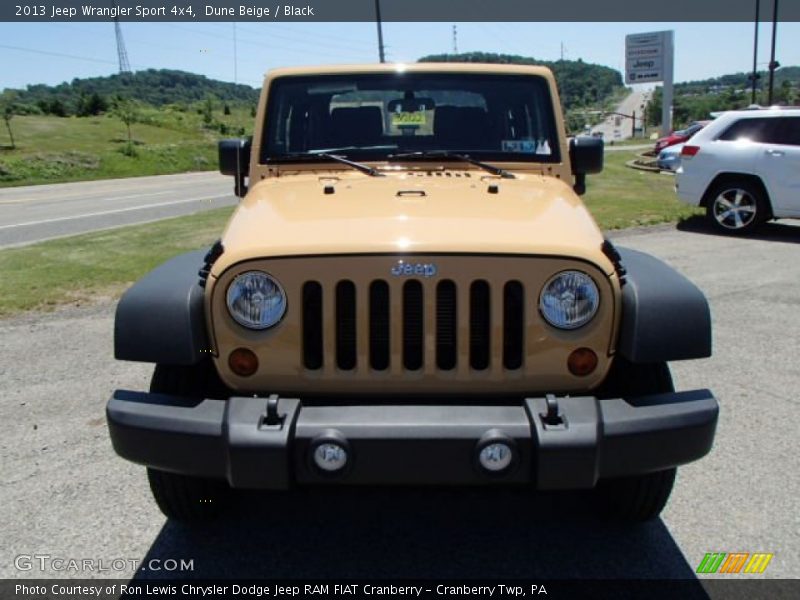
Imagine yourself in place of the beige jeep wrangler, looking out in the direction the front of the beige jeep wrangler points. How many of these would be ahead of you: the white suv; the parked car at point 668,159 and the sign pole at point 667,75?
0

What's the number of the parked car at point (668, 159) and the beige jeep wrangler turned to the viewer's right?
0

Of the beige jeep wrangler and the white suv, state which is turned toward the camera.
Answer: the beige jeep wrangler

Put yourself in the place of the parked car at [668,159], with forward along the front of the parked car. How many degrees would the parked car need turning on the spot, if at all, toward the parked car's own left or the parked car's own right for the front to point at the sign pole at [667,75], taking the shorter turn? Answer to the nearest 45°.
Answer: approximately 135° to the parked car's own right

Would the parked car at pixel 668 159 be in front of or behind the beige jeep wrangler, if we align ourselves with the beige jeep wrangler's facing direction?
behind

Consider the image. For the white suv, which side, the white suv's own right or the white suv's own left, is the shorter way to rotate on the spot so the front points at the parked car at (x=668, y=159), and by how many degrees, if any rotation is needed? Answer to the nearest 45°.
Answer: approximately 90° to the white suv's own left

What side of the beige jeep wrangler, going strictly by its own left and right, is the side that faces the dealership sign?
back

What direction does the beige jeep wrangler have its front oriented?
toward the camera

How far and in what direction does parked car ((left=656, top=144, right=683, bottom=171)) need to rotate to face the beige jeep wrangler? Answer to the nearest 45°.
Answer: approximately 45° to its left

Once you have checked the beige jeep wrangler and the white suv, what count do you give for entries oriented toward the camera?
1

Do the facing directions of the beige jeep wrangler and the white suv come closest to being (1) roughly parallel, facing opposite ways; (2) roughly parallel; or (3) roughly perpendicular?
roughly perpendicular

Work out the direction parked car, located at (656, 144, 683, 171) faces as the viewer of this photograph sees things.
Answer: facing the viewer and to the left of the viewer

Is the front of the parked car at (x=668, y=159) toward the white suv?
no

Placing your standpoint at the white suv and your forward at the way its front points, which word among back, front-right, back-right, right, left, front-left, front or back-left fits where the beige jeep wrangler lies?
right

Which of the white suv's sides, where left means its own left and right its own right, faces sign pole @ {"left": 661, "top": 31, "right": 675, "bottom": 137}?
left

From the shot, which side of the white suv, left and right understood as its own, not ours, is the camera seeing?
right

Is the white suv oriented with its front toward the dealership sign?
no

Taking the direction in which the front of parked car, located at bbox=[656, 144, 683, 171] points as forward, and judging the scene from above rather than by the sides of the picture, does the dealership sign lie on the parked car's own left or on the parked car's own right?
on the parked car's own right

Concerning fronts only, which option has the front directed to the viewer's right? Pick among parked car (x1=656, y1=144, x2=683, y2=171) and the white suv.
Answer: the white suv
